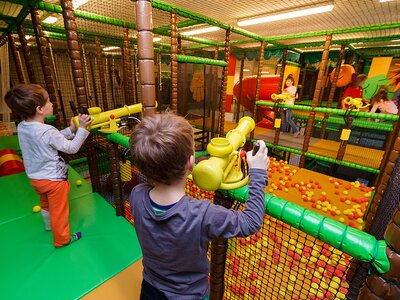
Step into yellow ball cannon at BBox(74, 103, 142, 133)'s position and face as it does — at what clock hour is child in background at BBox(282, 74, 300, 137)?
The child in background is roughly at 11 o'clock from the yellow ball cannon.

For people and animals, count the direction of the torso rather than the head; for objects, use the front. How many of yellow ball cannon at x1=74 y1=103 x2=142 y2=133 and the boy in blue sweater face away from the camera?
1

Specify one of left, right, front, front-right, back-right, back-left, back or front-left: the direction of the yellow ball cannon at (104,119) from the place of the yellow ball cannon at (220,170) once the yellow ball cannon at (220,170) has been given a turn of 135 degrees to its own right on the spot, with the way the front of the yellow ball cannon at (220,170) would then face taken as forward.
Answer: back-right

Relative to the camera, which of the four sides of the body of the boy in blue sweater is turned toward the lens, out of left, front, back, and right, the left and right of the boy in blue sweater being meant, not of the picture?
back

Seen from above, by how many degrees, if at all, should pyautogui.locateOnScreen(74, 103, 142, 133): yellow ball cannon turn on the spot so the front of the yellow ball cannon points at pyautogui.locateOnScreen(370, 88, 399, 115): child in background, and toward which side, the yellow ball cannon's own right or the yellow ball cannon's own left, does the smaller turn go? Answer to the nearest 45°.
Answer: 0° — it already faces them

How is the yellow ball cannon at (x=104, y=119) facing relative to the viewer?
to the viewer's right

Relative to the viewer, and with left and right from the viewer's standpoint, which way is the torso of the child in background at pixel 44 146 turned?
facing away from the viewer and to the right of the viewer

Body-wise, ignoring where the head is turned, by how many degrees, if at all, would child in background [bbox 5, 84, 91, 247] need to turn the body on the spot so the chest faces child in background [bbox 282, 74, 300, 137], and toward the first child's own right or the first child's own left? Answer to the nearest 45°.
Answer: approximately 45° to the first child's own right

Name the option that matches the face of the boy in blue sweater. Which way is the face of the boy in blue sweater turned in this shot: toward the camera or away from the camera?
away from the camera

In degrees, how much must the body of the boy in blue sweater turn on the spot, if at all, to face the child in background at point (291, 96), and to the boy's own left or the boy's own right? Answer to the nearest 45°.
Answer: approximately 45° to the boy's own right

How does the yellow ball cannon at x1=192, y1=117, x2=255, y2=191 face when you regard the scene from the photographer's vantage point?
facing away from the viewer and to the right of the viewer

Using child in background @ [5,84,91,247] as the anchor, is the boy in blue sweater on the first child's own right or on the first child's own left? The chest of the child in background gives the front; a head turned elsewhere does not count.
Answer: on the first child's own right

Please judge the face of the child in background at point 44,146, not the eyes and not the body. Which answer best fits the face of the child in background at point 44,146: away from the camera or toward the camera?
away from the camera
